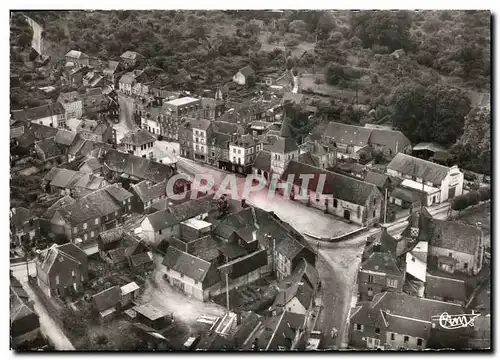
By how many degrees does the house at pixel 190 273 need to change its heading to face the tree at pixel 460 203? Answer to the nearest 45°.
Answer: approximately 135° to its left

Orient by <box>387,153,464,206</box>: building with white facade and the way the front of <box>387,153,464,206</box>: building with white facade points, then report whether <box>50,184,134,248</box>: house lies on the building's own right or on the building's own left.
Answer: on the building's own right

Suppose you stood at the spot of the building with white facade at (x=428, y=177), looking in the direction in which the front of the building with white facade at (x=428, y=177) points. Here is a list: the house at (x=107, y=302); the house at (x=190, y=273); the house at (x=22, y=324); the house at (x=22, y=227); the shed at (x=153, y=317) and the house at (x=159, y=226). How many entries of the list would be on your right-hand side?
6

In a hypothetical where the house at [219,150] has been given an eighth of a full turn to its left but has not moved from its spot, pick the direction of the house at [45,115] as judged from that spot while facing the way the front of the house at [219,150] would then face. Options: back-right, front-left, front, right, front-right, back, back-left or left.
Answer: right

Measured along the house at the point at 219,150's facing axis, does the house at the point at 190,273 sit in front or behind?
in front

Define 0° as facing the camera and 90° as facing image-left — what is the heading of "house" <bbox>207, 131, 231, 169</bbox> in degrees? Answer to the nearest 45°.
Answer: approximately 45°
